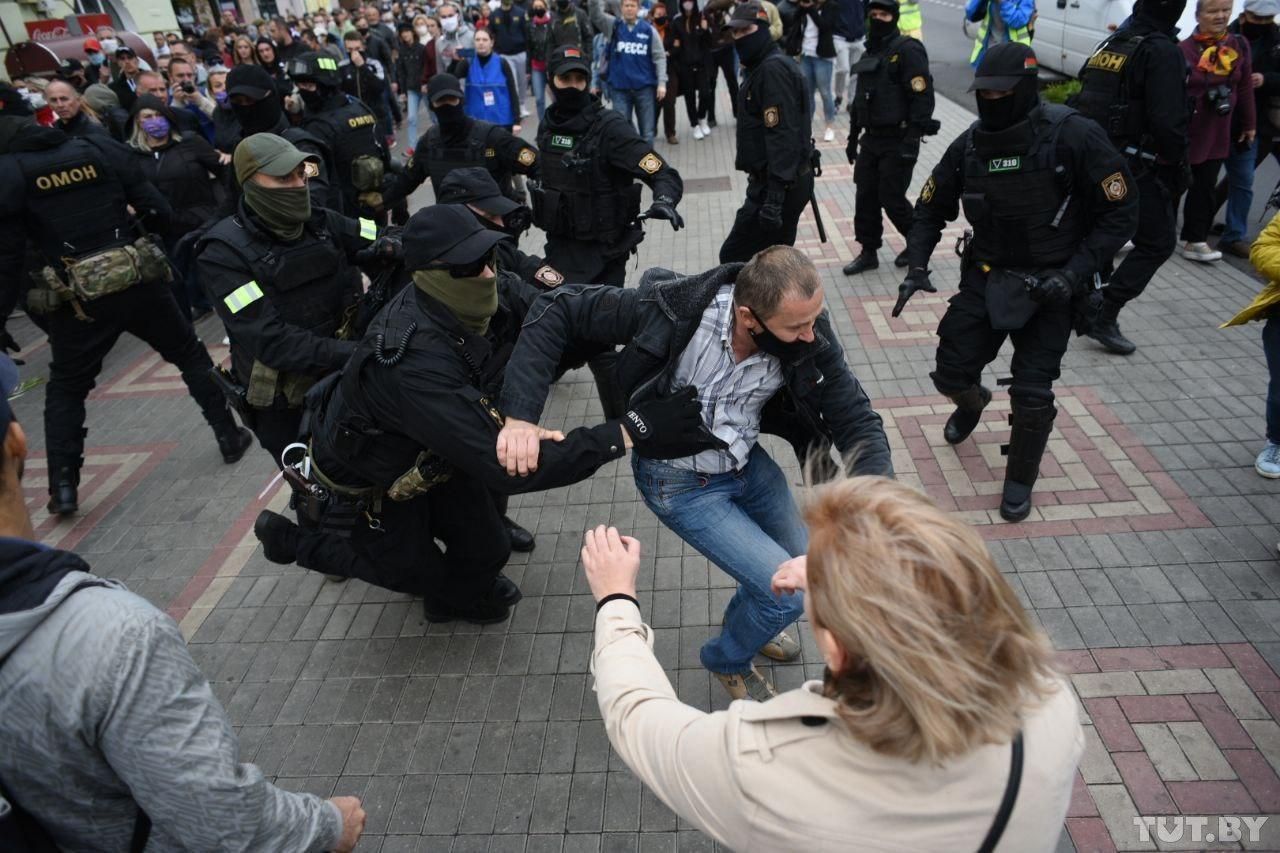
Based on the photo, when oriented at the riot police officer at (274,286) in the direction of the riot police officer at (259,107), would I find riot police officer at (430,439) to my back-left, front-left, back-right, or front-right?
back-right

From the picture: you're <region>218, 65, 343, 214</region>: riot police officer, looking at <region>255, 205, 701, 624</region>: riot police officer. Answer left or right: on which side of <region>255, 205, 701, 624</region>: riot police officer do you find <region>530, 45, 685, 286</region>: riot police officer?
left

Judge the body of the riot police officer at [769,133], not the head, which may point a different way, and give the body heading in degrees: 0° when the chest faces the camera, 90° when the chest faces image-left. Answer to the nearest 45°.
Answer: approximately 90°

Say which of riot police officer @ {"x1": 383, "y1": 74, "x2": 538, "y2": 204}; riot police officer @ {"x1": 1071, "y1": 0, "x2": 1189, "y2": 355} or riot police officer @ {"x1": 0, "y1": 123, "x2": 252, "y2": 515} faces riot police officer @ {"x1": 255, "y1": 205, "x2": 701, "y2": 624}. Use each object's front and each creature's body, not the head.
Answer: riot police officer @ {"x1": 383, "y1": 74, "x2": 538, "y2": 204}

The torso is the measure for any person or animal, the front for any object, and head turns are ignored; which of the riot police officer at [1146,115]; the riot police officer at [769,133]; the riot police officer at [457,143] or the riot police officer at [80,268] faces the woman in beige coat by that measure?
the riot police officer at [457,143]

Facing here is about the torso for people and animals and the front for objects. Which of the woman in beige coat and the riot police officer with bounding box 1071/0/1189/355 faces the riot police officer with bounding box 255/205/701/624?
the woman in beige coat

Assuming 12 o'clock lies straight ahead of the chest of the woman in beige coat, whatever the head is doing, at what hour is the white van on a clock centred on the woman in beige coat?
The white van is roughly at 2 o'clock from the woman in beige coat.
